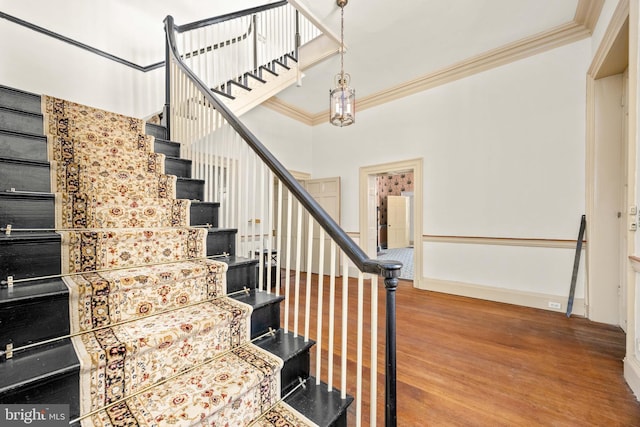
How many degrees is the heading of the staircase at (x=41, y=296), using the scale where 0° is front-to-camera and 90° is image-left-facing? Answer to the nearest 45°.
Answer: approximately 315°

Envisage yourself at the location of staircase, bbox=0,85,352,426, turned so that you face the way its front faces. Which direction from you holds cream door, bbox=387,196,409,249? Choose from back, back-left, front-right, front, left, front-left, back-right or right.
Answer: left

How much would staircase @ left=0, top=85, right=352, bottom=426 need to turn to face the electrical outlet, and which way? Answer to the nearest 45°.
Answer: approximately 45° to its left

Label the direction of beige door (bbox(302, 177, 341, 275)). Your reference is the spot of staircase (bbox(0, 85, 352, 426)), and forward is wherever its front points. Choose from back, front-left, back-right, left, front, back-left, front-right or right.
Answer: left

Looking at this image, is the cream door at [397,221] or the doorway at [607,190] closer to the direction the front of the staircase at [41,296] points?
the doorway
